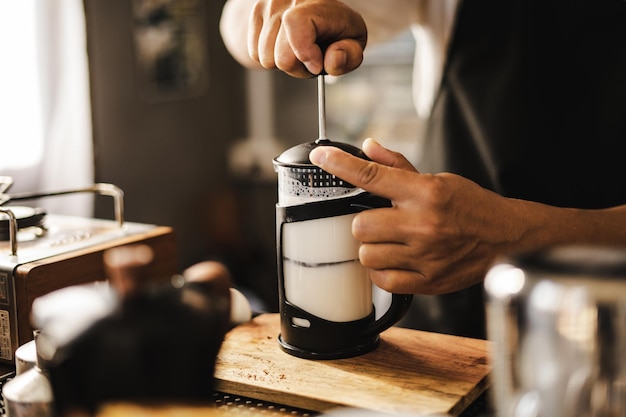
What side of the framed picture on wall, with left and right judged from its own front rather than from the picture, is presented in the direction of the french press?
front

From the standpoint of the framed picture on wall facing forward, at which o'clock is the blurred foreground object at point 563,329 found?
The blurred foreground object is roughly at 12 o'clock from the framed picture on wall.

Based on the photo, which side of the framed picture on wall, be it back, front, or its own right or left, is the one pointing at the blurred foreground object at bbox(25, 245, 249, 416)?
front

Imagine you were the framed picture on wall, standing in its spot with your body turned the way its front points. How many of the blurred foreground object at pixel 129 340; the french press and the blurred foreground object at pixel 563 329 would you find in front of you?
3

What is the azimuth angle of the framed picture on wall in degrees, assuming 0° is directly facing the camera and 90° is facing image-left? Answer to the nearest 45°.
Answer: approximately 0°

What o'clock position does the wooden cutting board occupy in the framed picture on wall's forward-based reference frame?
The wooden cutting board is roughly at 12 o'clock from the framed picture on wall.
